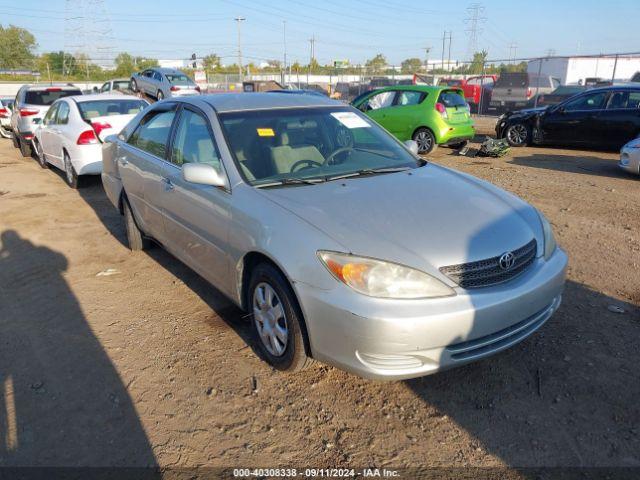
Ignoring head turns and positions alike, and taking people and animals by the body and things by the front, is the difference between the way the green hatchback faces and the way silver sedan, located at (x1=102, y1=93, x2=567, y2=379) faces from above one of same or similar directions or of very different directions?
very different directions

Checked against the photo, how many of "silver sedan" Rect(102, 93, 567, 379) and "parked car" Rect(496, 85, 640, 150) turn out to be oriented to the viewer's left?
1

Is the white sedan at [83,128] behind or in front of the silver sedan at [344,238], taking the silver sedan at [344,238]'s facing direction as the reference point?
behind

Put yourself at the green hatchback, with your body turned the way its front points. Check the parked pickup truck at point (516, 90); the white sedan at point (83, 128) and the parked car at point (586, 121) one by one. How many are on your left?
1

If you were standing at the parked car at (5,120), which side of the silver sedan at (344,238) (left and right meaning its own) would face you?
back

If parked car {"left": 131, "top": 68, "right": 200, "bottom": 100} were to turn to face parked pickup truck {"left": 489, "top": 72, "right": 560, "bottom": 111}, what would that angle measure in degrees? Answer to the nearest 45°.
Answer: approximately 180°

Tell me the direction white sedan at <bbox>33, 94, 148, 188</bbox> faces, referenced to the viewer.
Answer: facing away from the viewer and to the left of the viewer

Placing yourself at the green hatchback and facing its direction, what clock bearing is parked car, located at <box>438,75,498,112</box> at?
The parked car is roughly at 2 o'clock from the green hatchback.

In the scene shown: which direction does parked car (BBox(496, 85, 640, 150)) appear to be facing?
to the viewer's left

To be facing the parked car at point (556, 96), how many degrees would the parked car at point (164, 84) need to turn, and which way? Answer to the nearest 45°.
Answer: approximately 180°

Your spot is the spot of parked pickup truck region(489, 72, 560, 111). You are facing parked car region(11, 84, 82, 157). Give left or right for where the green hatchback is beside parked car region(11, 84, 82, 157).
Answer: left

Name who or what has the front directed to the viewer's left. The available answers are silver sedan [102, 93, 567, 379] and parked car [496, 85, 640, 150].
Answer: the parked car

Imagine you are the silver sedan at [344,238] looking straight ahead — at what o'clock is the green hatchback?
The green hatchback is roughly at 8 o'clock from the silver sedan.

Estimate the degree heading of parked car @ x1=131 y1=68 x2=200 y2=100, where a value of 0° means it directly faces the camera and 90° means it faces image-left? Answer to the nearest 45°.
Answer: approximately 135°

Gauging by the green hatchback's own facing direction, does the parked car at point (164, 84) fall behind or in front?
in front
